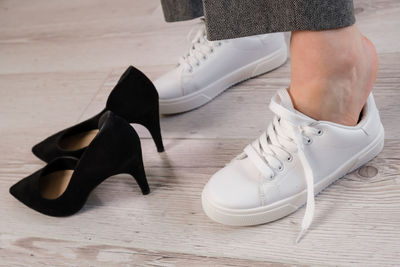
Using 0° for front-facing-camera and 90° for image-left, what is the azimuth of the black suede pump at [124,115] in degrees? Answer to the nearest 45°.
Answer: approximately 90°

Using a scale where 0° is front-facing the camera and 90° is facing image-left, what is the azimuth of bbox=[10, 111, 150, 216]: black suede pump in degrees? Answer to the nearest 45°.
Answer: approximately 90°

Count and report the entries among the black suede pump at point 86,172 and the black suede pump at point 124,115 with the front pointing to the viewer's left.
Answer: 2
